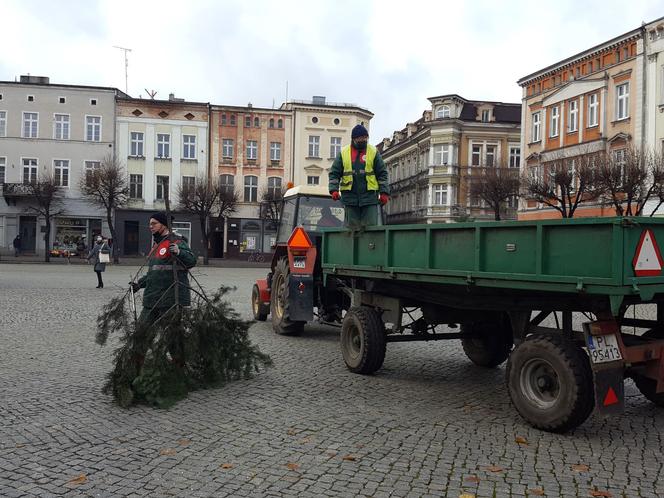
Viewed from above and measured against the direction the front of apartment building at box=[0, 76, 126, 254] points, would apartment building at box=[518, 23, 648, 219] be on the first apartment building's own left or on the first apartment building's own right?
on the first apartment building's own left

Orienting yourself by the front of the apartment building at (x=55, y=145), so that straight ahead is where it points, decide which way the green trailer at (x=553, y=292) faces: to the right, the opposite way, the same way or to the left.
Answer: the opposite way

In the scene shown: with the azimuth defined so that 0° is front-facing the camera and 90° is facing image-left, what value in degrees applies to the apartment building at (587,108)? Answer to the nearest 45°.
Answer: approximately 45°

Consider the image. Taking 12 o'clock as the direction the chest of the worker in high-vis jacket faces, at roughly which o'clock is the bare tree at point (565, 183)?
The bare tree is roughly at 7 o'clock from the worker in high-vis jacket.

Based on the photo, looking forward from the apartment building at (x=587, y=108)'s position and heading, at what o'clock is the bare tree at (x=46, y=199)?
The bare tree is roughly at 1 o'clock from the apartment building.

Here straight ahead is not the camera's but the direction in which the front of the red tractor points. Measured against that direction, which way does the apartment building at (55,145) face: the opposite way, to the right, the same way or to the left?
the opposite way

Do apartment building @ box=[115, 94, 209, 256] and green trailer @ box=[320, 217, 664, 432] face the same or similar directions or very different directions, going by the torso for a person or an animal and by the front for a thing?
very different directions

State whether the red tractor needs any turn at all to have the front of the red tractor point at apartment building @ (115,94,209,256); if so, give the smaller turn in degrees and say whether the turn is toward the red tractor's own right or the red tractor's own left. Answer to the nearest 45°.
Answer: approximately 45° to the red tractor's own right

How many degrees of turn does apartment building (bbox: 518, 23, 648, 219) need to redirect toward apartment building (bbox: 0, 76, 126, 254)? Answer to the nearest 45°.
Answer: approximately 45° to its right

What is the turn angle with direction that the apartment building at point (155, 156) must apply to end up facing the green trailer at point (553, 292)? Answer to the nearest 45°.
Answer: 0° — it already faces it
